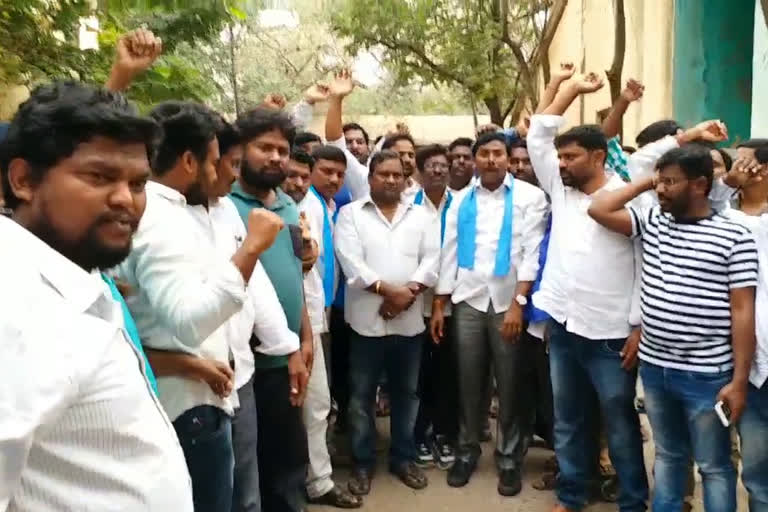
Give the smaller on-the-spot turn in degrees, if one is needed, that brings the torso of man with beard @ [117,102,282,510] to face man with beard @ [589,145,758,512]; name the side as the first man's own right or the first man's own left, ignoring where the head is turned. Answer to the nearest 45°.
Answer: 0° — they already face them

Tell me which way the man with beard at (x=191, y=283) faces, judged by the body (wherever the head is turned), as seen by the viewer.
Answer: to the viewer's right

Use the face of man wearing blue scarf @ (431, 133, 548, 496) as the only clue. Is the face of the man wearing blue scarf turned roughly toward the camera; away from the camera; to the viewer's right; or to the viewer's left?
toward the camera

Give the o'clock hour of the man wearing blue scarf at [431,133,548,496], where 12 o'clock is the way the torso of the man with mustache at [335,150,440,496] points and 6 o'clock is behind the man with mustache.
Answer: The man wearing blue scarf is roughly at 9 o'clock from the man with mustache.

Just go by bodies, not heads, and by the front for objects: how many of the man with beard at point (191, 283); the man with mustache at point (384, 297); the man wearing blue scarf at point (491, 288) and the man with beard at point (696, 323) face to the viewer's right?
1

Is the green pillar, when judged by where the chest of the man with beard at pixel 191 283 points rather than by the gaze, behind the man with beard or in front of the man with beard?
in front

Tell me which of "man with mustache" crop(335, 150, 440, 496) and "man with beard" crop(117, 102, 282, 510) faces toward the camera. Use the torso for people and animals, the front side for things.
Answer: the man with mustache

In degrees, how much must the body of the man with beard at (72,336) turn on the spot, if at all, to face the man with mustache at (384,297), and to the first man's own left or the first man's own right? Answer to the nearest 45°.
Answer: approximately 90° to the first man's own left

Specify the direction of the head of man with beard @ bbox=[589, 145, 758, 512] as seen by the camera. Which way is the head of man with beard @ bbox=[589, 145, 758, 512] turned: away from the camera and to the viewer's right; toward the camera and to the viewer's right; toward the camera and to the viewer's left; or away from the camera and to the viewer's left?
toward the camera and to the viewer's left

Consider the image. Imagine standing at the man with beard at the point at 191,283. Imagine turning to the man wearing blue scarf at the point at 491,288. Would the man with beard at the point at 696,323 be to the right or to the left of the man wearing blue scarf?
right

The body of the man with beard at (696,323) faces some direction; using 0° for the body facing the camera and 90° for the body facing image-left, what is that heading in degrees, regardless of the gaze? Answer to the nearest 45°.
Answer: approximately 45°

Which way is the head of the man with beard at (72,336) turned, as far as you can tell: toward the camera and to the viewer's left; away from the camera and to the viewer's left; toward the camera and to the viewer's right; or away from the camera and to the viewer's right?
toward the camera and to the viewer's right

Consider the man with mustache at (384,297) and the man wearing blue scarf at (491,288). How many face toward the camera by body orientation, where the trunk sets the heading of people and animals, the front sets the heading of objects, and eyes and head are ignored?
2

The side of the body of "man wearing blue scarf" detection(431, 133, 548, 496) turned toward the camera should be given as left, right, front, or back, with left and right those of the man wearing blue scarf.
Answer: front

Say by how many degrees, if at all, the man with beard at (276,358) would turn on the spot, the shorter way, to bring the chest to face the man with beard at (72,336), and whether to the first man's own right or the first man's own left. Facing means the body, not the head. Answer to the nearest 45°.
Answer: approximately 45° to the first man's own right

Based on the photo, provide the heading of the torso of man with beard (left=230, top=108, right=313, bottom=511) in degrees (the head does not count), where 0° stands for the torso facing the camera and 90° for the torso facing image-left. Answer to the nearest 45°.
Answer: approximately 315°

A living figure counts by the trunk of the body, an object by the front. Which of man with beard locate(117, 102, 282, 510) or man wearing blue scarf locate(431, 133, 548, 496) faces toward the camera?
the man wearing blue scarf

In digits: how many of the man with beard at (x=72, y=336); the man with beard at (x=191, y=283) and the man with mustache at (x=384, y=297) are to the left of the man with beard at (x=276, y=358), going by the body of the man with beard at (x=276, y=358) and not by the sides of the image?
1
